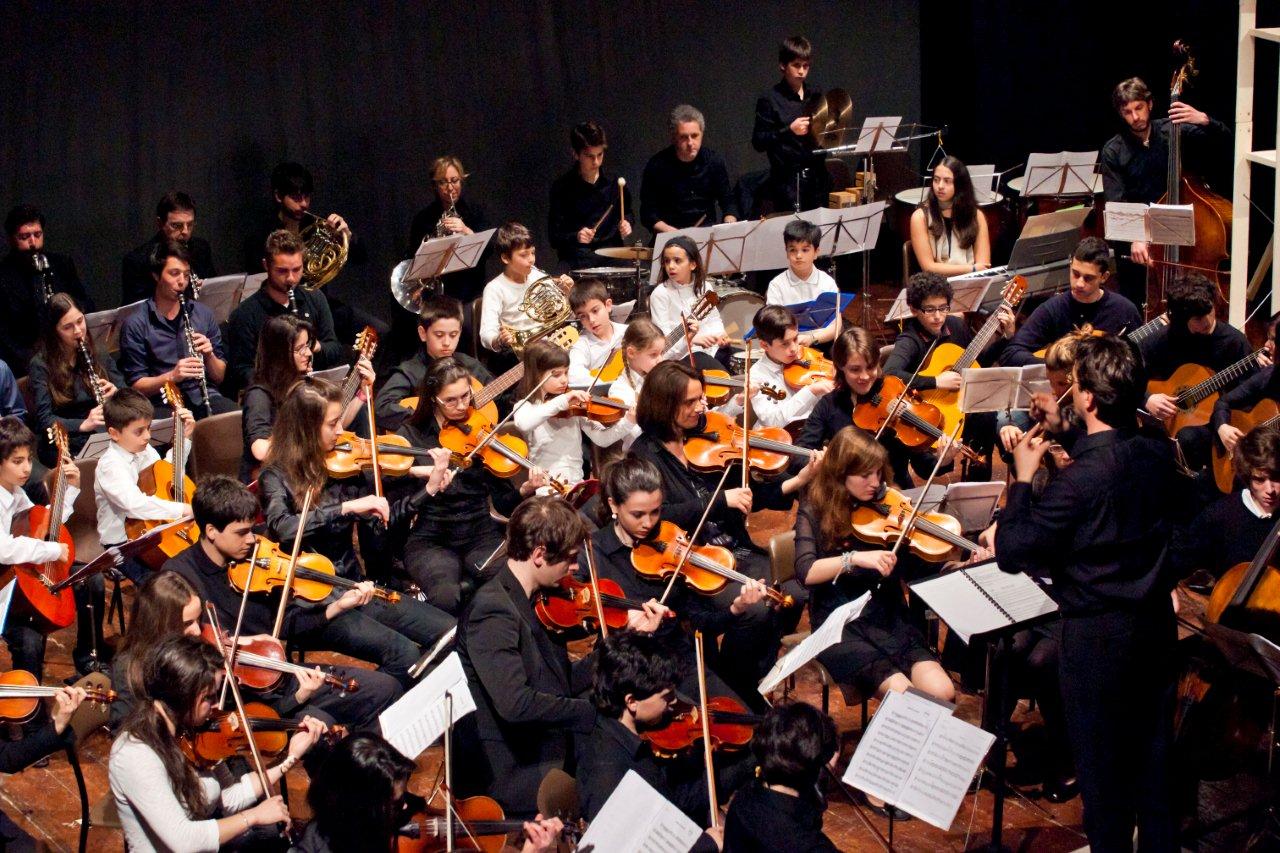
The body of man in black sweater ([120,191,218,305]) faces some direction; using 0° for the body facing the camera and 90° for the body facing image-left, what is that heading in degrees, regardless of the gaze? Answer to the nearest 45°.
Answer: approximately 315°

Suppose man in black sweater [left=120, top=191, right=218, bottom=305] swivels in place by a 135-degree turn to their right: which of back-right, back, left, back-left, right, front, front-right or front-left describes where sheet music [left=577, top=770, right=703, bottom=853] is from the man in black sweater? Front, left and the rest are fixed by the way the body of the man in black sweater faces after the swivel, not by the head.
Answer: left

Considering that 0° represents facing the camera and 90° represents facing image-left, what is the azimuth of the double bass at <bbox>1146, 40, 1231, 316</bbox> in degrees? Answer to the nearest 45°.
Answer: approximately 45°

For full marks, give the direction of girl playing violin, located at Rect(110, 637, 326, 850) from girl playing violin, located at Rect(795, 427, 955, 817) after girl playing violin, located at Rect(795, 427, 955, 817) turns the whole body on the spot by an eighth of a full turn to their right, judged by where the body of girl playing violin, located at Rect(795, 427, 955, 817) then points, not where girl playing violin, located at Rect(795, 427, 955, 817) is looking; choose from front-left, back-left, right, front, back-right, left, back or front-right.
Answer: front-right

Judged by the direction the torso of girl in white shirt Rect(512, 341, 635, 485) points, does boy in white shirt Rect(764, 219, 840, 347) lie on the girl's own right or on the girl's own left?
on the girl's own left

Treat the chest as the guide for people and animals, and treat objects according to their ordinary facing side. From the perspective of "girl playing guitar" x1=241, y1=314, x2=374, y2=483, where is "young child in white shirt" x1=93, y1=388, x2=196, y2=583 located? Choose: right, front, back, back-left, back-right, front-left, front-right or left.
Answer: back-right

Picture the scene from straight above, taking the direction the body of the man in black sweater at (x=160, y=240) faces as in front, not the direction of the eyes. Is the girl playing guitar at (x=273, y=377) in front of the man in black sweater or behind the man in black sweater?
in front

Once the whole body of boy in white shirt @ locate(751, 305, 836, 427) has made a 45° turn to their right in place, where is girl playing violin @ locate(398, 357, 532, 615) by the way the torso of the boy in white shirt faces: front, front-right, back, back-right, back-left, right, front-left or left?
front-right

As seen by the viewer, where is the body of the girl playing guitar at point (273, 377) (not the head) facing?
to the viewer's right

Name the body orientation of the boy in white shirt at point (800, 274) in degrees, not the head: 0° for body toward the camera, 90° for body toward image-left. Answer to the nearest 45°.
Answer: approximately 0°

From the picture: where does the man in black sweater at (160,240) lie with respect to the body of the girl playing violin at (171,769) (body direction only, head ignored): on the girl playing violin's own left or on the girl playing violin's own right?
on the girl playing violin's own left

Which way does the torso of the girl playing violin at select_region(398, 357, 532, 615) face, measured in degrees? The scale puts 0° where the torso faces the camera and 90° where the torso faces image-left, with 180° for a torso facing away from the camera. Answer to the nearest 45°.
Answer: approximately 315°

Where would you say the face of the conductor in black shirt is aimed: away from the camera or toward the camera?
away from the camera

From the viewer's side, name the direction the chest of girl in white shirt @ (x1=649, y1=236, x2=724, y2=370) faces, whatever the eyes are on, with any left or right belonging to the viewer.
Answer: facing the viewer and to the right of the viewer

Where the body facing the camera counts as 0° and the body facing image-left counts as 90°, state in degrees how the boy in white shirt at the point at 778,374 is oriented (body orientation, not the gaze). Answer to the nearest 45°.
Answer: approximately 315°
